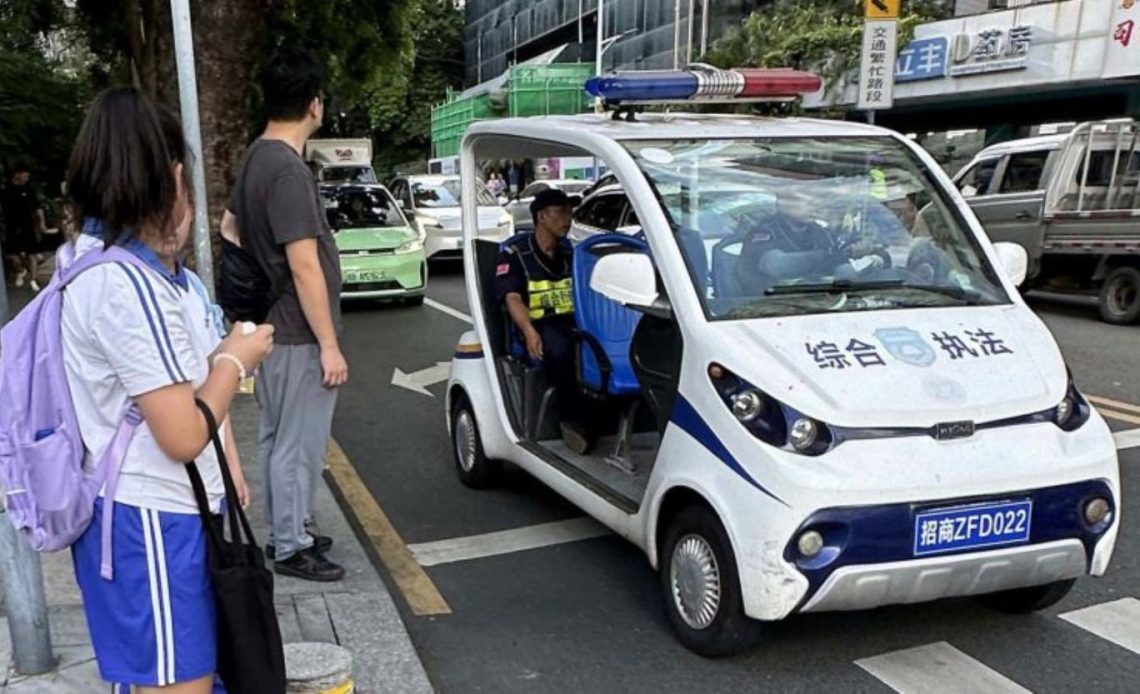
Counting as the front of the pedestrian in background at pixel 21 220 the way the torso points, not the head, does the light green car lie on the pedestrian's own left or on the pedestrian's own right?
on the pedestrian's own left

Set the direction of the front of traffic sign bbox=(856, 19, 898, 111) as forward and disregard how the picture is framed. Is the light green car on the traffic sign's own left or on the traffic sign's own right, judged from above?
on the traffic sign's own right

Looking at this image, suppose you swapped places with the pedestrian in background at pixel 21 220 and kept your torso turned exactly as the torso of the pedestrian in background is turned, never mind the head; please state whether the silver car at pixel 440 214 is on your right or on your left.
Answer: on your left

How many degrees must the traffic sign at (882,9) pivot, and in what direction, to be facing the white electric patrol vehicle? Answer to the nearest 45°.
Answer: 0° — it already faces it

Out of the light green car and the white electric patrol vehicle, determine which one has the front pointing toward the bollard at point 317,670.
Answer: the light green car

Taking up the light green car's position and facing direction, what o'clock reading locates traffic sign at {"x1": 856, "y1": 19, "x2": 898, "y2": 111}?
The traffic sign is roughly at 10 o'clock from the light green car.
